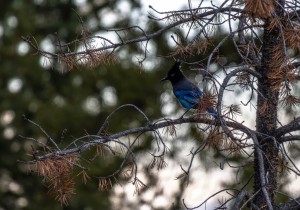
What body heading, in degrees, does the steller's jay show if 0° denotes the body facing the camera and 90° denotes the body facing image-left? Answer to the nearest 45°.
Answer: approximately 90°
